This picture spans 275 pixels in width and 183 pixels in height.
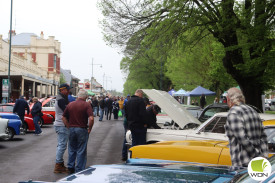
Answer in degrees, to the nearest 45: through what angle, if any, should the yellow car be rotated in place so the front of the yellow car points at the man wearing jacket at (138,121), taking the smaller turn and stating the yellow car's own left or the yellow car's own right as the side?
approximately 45° to the yellow car's own right

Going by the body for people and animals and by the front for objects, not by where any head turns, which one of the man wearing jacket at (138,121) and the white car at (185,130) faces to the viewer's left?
the white car

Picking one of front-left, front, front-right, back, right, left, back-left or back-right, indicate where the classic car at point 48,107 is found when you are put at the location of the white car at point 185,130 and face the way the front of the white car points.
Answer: front-right

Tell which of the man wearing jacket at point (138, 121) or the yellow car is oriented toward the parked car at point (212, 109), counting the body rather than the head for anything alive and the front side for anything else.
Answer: the man wearing jacket

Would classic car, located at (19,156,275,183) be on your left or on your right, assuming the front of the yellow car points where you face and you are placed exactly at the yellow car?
on your left

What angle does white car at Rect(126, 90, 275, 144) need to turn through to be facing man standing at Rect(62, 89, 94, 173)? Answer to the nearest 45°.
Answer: approximately 45° to its left

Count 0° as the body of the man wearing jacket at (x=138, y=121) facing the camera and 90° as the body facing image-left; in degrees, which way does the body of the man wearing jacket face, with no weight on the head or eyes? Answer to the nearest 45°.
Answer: approximately 225°

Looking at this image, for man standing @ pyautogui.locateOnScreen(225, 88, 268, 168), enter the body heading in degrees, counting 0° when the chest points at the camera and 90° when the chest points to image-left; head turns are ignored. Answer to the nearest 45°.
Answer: approximately 135°

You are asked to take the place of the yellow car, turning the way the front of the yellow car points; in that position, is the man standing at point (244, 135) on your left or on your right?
on your left

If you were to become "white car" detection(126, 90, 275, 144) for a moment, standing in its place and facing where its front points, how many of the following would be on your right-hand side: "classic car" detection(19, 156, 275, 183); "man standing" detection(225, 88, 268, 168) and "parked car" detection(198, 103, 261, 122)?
1

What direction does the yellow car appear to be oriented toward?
to the viewer's left

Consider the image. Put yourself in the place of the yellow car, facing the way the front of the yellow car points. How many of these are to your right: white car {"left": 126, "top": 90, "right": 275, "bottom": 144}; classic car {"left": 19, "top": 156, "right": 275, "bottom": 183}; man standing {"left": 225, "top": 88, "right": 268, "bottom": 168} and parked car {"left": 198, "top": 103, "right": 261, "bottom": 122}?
2

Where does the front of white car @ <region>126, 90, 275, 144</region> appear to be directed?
to the viewer's left
